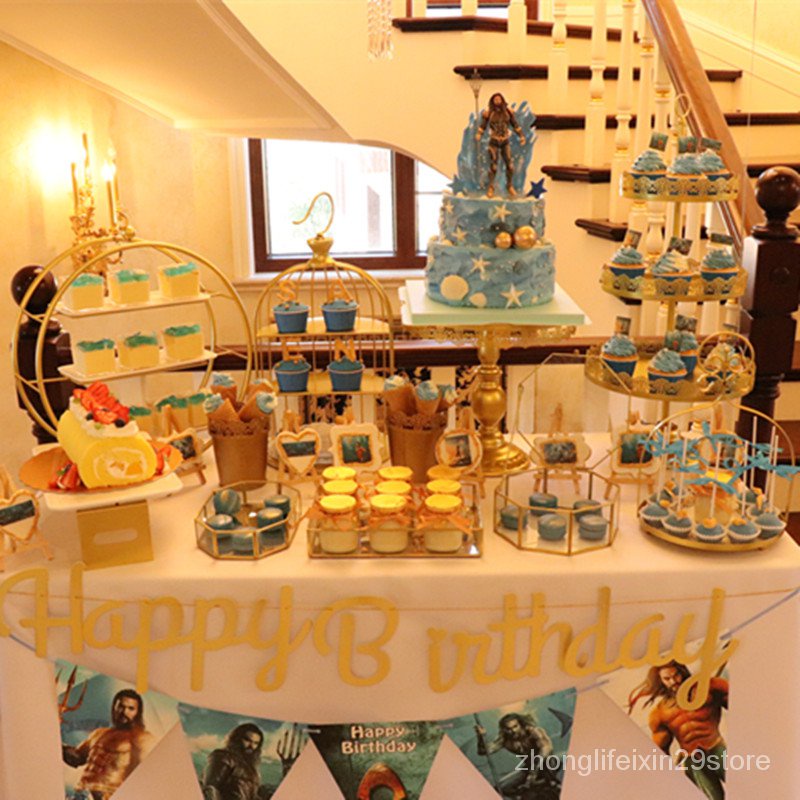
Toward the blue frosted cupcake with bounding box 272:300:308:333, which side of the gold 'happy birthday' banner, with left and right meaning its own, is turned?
back

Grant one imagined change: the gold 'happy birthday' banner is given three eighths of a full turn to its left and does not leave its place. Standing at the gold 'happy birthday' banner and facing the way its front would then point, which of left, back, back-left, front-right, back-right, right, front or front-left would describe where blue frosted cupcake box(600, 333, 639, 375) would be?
front

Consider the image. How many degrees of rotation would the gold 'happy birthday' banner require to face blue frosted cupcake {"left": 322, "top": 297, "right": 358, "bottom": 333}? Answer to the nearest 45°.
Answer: approximately 180°

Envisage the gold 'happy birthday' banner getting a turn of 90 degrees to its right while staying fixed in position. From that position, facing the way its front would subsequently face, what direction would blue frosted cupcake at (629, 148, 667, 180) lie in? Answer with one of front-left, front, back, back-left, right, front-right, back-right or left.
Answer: back-right

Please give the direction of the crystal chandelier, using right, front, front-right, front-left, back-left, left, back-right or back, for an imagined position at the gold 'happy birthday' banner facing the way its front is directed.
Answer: back

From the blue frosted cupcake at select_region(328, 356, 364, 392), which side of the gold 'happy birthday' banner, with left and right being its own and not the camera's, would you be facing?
back

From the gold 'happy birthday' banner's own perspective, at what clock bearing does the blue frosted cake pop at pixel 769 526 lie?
The blue frosted cake pop is roughly at 9 o'clock from the gold 'happy birthday' banner.

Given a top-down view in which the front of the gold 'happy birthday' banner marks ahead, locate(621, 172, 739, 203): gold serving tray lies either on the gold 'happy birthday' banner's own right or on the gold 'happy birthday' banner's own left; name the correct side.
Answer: on the gold 'happy birthday' banner's own left

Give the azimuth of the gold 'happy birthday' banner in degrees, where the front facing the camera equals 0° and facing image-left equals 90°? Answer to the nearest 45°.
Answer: approximately 0°

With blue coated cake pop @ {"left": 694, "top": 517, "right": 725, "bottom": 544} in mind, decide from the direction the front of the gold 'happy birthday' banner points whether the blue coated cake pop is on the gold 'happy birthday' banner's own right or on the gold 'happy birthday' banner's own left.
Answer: on the gold 'happy birthday' banner's own left
